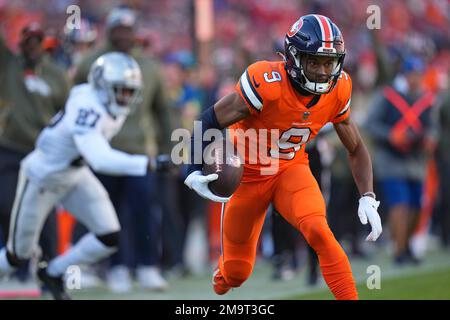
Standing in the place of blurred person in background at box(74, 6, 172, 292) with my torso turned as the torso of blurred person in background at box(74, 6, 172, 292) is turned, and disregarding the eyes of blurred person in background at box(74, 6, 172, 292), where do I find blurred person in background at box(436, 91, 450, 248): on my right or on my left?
on my left

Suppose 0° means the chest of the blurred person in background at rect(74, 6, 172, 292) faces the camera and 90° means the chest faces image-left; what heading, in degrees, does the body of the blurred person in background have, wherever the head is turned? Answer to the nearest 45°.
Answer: approximately 0°

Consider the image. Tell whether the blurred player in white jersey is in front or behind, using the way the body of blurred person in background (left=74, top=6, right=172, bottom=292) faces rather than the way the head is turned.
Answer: in front

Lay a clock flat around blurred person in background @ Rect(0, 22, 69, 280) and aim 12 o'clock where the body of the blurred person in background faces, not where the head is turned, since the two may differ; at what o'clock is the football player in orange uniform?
The football player in orange uniform is roughly at 11 o'clock from the blurred person in background.

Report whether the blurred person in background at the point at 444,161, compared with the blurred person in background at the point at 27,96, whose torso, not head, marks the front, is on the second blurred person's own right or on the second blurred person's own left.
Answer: on the second blurred person's own left

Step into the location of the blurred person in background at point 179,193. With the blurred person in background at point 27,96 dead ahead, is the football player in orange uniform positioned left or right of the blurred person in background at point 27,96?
left

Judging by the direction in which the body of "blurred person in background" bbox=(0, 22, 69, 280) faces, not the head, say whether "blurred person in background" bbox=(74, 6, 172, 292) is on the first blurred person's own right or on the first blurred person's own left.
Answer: on the first blurred person's own left

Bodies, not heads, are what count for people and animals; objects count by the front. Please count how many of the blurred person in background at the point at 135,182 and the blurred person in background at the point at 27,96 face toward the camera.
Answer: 2

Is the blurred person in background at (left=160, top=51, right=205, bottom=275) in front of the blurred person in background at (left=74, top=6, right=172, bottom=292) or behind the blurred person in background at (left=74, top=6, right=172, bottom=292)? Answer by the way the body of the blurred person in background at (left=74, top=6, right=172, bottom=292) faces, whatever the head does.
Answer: behind

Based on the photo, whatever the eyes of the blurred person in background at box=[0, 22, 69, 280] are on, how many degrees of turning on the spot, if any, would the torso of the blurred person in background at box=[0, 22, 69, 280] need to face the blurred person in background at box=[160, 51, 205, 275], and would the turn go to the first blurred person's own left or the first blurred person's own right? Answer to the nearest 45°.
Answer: approximately 135° to the first blurred person's own left

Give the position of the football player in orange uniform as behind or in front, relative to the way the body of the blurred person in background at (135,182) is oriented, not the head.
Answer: in front
